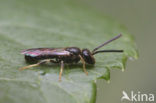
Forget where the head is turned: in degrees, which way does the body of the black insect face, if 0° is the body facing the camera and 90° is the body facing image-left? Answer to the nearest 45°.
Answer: approximately 270°
